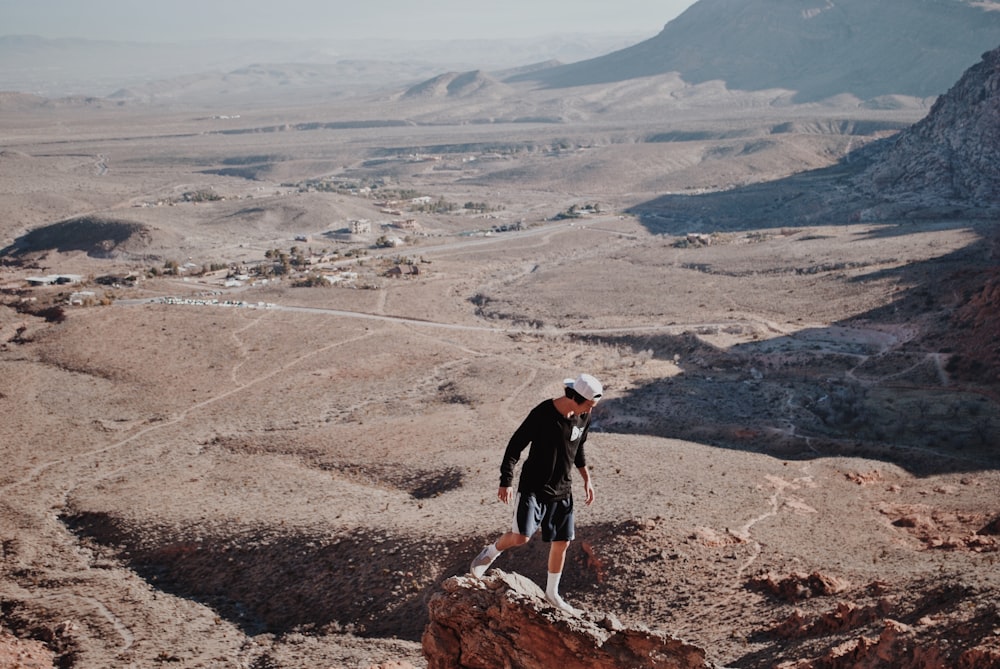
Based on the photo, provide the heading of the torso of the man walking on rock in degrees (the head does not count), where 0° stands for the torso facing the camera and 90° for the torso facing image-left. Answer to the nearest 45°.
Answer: approximately 315°
